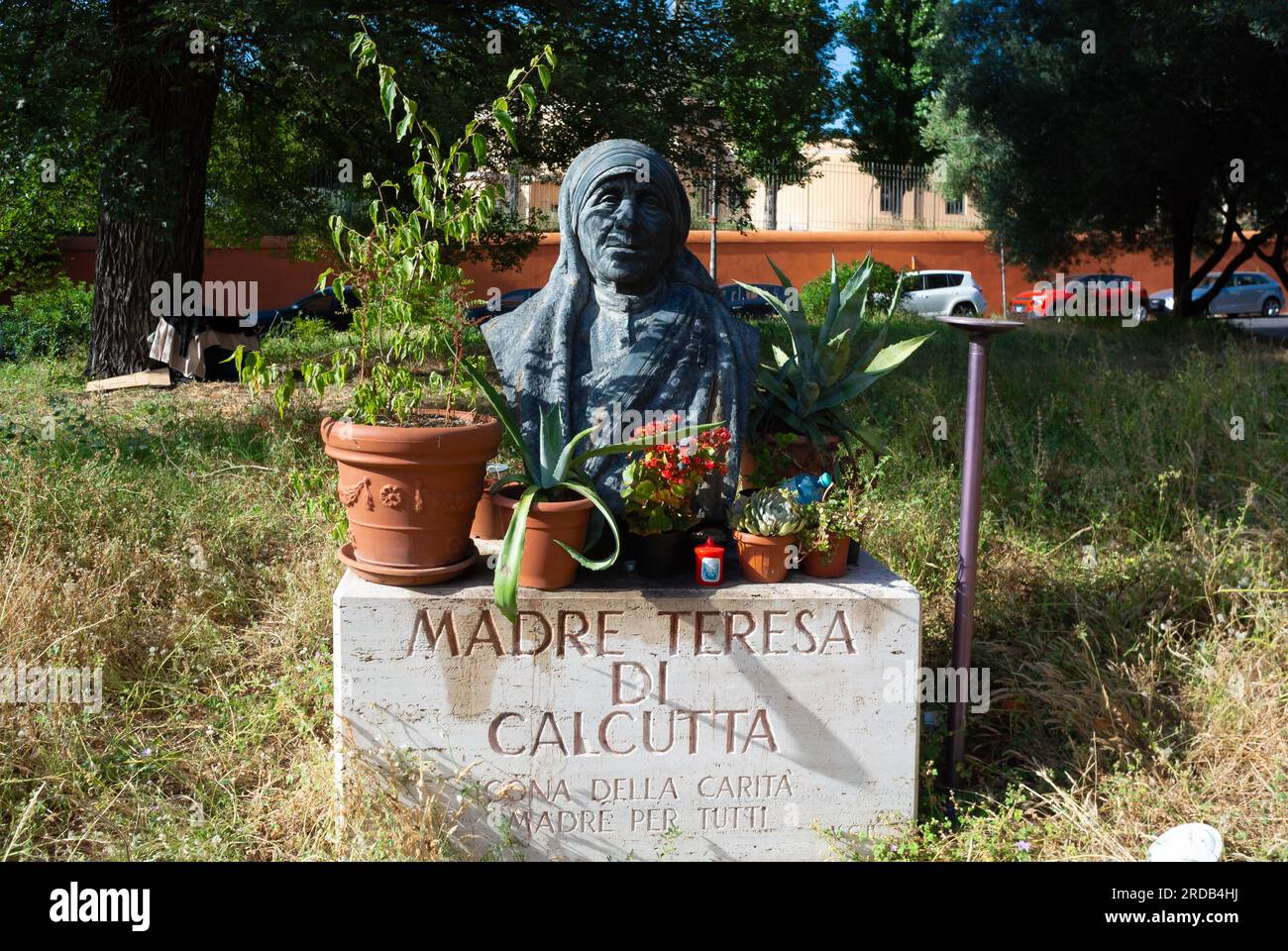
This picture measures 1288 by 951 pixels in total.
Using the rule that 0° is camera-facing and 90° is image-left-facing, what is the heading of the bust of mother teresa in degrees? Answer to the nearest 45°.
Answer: approximately 0°

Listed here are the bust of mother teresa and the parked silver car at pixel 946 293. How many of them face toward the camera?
1

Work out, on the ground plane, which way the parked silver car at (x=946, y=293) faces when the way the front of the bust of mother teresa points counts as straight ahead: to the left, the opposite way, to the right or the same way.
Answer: to the right

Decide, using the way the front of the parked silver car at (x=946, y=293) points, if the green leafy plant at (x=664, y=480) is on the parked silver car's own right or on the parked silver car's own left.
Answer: on the parked silver car's own left

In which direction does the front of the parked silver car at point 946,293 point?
to the viewer's left

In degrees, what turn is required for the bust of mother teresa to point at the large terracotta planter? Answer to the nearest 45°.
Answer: approximately 45° to its right

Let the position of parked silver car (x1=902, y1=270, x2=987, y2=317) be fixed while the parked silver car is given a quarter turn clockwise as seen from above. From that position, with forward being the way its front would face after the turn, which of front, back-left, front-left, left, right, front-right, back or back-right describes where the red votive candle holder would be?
back

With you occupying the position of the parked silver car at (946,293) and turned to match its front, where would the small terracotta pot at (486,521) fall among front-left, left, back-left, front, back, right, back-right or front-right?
left

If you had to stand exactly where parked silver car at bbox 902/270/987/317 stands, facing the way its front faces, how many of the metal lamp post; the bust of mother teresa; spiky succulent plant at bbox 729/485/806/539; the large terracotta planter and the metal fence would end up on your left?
4

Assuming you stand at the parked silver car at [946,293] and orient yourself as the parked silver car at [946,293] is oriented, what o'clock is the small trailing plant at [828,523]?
The small trailing plant is roughly at 9 o'clock from the parked silver car.

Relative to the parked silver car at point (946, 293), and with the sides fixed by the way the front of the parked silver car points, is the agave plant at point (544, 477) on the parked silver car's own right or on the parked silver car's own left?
on the parked silver car's own left

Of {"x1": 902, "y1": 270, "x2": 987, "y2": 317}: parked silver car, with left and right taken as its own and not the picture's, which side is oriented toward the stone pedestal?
left

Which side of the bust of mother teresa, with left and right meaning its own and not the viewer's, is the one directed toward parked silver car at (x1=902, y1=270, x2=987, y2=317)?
back
